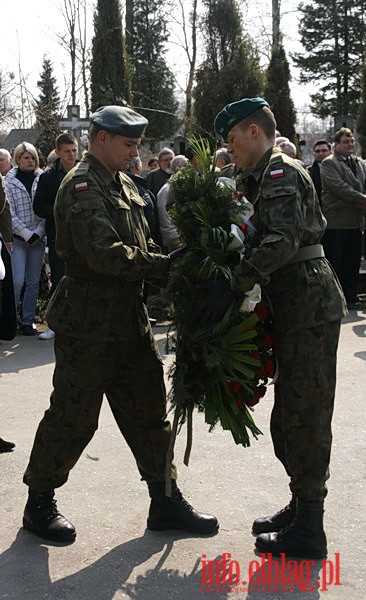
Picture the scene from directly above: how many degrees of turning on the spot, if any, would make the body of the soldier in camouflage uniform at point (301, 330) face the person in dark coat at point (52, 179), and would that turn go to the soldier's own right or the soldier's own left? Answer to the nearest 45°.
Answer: approximately 45° to the soldier's own right

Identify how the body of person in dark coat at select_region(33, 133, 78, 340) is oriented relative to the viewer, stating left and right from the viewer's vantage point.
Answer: facing the viewer and to the right of the viewer

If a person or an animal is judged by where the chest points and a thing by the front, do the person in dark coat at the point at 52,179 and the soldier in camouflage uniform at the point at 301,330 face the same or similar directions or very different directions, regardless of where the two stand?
very different directions

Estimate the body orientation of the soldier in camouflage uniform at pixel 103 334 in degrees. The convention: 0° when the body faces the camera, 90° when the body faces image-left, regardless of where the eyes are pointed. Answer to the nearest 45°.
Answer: approximately 270°

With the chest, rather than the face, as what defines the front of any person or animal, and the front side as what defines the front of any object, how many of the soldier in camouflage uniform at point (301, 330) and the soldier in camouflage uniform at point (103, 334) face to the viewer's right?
1

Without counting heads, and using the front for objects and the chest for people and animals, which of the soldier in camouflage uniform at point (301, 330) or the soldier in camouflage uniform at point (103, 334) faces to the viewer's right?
the soldier in camouflage uniform at point (103, 334)

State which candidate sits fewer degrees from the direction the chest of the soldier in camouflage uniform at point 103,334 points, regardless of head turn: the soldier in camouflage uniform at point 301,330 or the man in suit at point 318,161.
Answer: the soldier in camouflage uniform

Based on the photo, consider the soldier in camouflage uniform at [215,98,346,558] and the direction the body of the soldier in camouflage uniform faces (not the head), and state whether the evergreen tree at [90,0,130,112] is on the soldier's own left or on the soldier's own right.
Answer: on the soldier's own right

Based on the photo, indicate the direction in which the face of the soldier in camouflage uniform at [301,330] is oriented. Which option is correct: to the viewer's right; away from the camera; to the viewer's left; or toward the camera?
to the viewer's left

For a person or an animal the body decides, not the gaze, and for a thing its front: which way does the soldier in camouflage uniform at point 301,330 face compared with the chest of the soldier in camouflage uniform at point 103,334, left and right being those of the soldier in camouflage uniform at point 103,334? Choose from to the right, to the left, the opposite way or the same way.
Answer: the opposite way

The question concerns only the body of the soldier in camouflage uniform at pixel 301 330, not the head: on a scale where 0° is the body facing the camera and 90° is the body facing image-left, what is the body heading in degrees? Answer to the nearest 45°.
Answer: approximately 90°

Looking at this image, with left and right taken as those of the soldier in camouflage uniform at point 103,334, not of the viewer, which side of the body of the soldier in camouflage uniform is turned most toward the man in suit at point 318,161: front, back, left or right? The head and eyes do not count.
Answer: left

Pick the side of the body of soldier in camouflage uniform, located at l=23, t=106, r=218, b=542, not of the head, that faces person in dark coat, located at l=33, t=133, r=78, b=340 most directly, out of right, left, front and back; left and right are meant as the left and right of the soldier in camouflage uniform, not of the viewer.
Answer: left

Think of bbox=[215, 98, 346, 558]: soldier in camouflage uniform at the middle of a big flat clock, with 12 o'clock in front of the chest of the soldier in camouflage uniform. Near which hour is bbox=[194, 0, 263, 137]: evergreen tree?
The evergreen tree is roughly at 3 o'clock from the soldier in camouflage uniform.
